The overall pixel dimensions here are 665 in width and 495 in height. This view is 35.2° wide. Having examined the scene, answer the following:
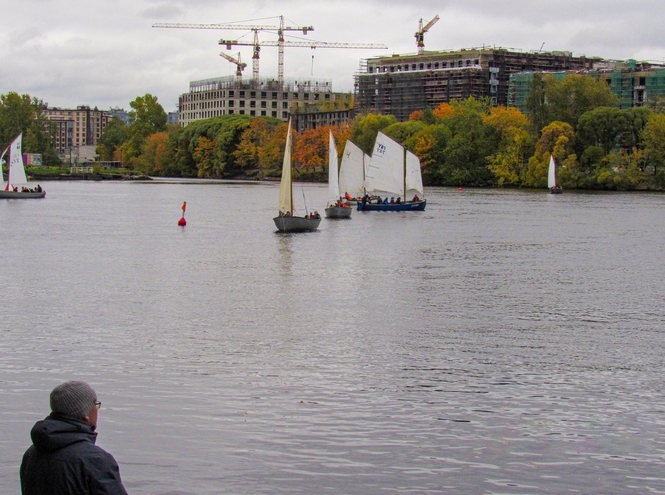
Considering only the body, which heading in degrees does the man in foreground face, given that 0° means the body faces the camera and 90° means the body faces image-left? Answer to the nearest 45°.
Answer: approximately 225°

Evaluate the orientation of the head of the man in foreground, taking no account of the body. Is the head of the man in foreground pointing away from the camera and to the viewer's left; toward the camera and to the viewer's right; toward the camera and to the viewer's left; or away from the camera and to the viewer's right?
away from the camera and to the viewer's right
